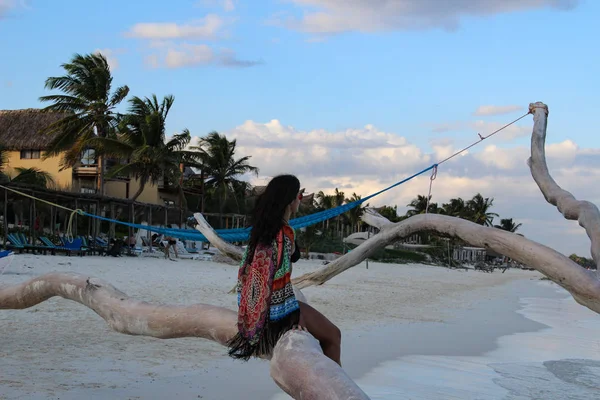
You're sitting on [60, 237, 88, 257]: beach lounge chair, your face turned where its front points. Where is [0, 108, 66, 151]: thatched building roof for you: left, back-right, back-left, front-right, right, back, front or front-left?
back-left

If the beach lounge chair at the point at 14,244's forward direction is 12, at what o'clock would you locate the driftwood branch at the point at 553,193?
The driftwood branch is roughly at 1 o'clock from the beach lounge chair.

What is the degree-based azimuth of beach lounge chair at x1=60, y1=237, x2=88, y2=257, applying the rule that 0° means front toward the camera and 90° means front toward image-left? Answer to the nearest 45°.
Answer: approximately 315°

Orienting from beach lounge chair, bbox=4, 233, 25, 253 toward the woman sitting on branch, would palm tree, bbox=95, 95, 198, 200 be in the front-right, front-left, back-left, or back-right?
back-left

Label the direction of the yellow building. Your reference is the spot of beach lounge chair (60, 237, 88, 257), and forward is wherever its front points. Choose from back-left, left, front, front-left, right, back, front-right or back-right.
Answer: back-left

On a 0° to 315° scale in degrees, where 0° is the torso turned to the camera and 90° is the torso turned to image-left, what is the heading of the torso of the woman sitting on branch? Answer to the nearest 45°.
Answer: approximately 270°
